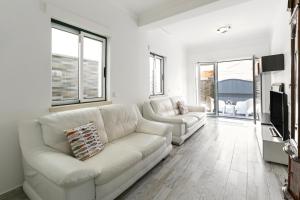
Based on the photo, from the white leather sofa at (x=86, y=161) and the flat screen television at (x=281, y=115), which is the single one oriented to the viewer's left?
the flat screen television

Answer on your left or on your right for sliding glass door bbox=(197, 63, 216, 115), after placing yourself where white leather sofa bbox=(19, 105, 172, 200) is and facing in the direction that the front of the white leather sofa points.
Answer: on your left

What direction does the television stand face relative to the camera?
to the viewer's left

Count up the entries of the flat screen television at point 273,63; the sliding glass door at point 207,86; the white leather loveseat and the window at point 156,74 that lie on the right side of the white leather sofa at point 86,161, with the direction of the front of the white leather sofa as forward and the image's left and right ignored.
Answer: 0

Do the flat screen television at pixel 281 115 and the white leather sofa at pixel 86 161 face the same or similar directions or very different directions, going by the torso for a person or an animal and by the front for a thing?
very different directions

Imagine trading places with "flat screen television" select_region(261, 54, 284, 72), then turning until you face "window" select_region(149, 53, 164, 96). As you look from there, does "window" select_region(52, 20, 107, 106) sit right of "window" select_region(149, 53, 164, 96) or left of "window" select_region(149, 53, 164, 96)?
left

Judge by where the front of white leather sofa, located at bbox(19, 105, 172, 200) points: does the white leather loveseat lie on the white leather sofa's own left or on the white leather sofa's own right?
on the white leather sofa's own left

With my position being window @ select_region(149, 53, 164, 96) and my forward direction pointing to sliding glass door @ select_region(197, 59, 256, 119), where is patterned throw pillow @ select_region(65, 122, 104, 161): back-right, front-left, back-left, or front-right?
back-right

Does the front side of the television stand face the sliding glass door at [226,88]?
no

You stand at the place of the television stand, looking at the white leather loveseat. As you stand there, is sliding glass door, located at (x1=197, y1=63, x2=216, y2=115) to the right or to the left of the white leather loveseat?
right

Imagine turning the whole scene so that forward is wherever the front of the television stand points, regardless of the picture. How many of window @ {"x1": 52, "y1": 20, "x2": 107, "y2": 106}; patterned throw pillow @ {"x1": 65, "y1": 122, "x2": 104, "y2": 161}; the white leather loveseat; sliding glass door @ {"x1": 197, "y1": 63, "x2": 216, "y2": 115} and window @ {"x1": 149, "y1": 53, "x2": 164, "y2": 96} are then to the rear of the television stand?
0

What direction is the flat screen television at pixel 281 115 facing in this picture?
to the viewer's left

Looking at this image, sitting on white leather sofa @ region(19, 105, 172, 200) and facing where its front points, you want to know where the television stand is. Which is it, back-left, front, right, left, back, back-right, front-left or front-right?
front-left

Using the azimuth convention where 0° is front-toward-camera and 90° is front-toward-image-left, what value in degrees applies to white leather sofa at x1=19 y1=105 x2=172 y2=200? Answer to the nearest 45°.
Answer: approximately 315°

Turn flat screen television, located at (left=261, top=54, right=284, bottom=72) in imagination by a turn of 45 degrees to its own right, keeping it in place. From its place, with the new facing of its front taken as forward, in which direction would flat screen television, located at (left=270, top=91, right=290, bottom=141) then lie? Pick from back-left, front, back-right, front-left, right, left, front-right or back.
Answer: left

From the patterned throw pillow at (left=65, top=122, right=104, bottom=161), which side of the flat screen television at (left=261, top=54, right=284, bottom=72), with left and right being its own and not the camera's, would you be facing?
front

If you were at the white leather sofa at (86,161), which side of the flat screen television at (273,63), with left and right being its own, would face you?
front
